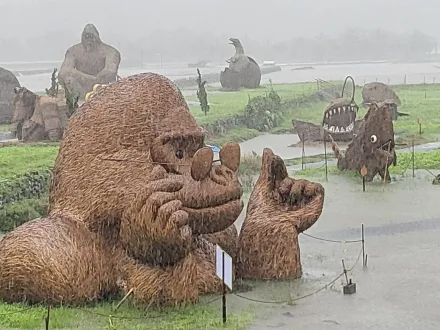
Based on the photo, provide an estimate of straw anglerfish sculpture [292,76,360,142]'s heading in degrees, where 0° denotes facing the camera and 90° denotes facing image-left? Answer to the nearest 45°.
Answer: approximately 315°

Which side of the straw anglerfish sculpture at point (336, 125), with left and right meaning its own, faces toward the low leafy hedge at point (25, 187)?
right

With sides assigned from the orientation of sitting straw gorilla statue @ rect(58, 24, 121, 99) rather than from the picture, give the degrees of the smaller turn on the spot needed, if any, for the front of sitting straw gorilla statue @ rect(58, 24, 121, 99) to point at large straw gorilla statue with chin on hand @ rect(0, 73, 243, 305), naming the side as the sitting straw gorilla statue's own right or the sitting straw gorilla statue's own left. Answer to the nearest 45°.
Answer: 0° — it already faces it

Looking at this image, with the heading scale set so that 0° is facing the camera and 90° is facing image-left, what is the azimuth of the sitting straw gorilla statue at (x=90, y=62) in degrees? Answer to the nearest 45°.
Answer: approximately 0°

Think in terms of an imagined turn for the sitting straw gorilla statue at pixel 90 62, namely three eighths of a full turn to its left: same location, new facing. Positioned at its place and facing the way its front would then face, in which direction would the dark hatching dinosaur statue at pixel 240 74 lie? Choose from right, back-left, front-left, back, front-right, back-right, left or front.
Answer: front

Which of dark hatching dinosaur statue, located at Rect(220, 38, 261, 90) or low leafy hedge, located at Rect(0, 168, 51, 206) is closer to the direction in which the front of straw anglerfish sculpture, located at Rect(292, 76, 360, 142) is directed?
the low leafy hedge

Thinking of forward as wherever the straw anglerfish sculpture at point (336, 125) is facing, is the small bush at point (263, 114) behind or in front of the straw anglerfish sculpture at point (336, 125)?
behind

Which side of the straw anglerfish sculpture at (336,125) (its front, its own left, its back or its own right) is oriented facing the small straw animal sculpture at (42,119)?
right

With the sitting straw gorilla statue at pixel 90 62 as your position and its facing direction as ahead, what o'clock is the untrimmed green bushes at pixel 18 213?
The untrimmed green bushes is roughly at 12 o'clock from the sitting straw gorilla statue.
